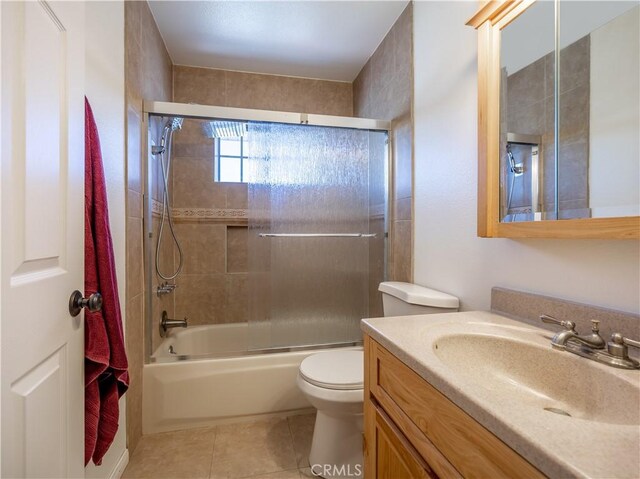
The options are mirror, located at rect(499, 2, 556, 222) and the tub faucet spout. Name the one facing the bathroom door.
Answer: the mirror

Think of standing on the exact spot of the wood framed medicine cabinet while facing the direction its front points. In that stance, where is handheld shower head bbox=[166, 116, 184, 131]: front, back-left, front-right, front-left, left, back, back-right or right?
front-right

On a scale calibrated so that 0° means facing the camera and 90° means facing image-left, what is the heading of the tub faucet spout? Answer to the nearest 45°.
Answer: approximately 270°

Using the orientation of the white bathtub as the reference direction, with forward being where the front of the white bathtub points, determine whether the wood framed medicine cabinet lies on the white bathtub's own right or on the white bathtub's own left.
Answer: on the white bathtub's own left

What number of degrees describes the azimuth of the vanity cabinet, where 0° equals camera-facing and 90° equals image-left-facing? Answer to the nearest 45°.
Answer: approximately 45°

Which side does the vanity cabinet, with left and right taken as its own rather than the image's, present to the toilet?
right

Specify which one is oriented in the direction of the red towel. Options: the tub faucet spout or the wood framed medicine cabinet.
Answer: the wood framed medicine cabinet

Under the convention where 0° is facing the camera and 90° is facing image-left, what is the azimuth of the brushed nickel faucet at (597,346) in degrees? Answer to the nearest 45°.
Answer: approximately 45°

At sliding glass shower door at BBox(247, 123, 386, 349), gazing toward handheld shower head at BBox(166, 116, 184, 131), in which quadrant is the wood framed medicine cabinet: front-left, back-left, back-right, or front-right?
back-left

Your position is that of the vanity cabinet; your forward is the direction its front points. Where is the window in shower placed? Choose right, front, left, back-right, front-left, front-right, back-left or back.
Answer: right

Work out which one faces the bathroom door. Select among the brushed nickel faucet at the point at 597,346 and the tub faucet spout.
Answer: the brushed nickel faucet
